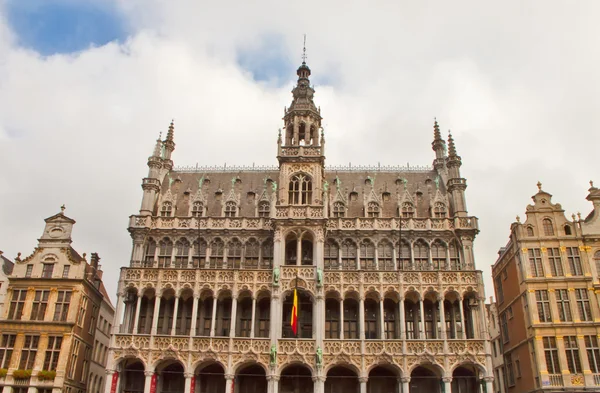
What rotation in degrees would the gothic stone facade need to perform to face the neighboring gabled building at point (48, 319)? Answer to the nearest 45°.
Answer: approximately 90° to its right

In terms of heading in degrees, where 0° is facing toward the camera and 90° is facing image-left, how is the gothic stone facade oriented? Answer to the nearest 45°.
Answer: approximately 0°

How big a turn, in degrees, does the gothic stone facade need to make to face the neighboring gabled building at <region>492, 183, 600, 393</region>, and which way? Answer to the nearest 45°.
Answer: approximately 90° to its left
